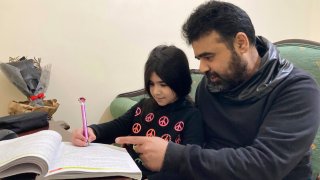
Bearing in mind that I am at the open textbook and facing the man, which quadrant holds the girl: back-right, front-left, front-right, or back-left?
front-left

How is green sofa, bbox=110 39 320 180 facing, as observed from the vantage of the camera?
facing the viewer and to the left of the viewer

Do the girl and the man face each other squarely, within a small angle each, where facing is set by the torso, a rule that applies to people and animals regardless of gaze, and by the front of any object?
no

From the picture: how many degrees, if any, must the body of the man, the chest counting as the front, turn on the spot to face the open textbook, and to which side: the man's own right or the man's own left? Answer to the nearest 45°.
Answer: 0° — they already face it

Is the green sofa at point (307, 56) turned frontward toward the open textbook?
yes

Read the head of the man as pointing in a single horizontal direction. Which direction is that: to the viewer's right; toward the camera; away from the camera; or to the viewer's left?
to the viewer's left

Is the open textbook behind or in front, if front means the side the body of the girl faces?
in front

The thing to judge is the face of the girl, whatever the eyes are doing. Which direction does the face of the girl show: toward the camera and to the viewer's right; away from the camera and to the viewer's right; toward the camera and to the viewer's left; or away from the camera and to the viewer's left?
toward the camera and to the viewer's left

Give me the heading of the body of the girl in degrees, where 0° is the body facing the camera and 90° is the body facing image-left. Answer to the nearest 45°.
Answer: approximately 45°

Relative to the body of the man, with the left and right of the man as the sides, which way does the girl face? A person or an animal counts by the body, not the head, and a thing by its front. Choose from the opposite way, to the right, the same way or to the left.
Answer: the same way
